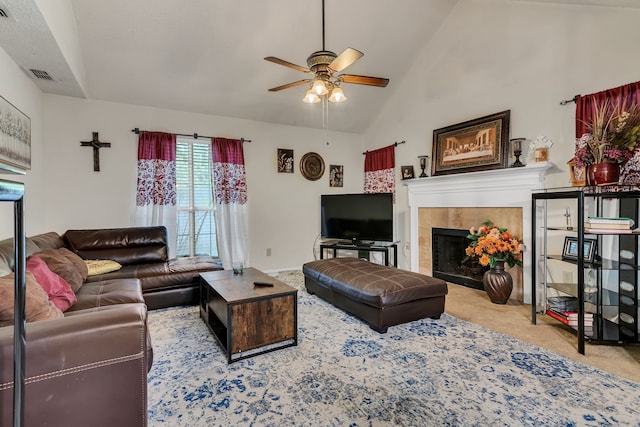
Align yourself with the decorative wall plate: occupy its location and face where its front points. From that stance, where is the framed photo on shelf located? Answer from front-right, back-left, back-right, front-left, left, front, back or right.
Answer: front-left

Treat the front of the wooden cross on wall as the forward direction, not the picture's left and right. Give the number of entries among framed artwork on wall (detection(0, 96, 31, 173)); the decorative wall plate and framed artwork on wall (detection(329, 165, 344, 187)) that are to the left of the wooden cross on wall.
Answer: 2

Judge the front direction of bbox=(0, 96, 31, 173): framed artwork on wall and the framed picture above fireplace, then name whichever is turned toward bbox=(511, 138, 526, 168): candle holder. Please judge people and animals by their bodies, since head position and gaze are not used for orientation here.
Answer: the framed artwork on wall

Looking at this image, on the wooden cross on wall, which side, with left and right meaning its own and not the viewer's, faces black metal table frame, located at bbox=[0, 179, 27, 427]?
front

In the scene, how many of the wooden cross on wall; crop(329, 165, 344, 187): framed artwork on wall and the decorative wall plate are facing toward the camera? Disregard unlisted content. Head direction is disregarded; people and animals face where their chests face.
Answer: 3

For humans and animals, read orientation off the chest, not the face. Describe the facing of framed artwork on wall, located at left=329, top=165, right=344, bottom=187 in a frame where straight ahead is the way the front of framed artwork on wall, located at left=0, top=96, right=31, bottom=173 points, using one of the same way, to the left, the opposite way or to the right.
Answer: to the right

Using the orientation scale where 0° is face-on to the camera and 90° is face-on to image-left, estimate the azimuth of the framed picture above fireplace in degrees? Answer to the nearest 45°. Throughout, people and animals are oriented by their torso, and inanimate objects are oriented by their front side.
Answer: approximately 45°

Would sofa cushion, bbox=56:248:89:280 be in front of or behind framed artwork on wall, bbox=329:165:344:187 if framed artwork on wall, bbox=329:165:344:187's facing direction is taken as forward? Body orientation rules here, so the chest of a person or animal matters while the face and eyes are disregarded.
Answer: in front

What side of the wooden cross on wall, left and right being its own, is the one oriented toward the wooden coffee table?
front

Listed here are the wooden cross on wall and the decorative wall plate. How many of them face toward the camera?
2

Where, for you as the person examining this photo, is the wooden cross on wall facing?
facing the viewer

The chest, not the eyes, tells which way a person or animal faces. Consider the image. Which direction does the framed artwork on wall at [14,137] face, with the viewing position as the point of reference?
facing the viewer and to the right of the viewer

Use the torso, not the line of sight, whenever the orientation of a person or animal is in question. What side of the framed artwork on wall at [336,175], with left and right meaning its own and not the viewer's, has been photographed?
front

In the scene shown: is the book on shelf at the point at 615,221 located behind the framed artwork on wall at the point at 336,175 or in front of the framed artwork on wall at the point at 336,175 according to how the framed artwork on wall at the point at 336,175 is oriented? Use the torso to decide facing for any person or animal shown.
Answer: in front

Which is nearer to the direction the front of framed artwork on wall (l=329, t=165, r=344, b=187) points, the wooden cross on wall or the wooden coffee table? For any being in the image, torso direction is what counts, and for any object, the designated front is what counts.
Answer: the wooden coffee table

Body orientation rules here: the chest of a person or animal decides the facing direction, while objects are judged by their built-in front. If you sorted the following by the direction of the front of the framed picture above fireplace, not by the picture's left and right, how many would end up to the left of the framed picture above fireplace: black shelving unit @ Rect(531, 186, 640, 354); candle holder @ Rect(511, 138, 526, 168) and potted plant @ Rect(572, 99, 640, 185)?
3
